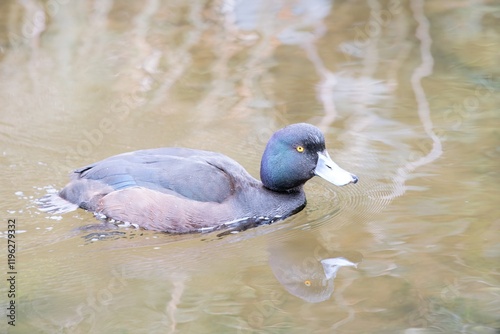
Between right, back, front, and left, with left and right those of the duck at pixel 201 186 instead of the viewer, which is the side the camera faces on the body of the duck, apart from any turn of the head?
right
